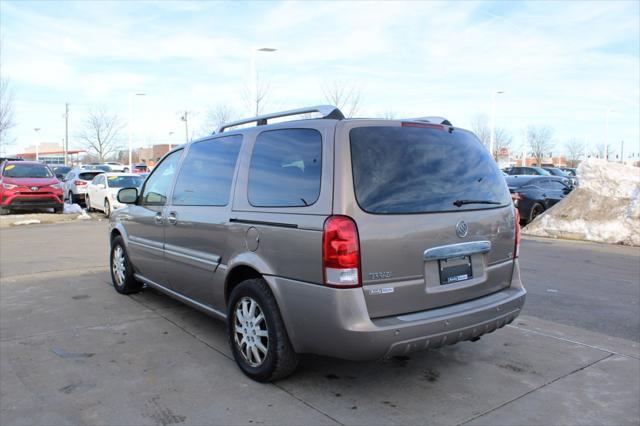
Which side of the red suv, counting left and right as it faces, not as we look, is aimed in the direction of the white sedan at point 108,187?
left

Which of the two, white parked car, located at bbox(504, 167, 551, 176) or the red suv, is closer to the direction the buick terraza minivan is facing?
the red suv

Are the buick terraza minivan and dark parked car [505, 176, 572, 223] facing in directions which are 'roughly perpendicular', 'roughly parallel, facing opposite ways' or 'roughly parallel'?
roughly perpendicular

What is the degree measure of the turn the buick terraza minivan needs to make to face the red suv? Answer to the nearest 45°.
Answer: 0° — it already faces it

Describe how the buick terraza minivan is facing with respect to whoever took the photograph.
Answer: facing away from the viewer and to the left of the viewer

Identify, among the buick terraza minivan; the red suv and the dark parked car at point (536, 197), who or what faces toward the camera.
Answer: the red suv

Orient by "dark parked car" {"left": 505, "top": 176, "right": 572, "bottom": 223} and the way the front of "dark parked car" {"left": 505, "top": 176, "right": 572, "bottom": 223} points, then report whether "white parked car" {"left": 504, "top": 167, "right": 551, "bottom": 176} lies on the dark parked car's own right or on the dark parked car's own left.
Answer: on the dark parked car's own left

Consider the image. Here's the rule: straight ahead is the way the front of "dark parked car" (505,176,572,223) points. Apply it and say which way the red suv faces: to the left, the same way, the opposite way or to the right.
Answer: to the right

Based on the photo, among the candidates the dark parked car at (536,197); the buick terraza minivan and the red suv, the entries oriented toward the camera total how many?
1

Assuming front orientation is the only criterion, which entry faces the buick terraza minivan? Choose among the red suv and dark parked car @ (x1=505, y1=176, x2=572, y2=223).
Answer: the red suv
